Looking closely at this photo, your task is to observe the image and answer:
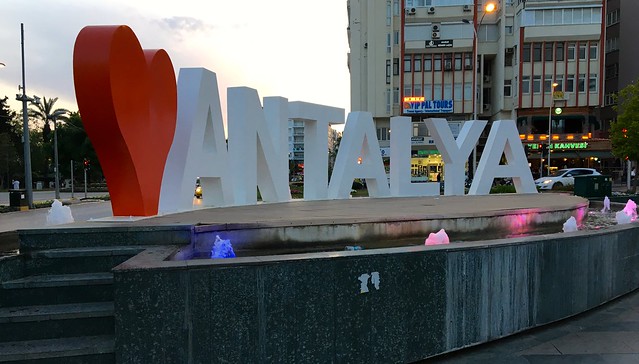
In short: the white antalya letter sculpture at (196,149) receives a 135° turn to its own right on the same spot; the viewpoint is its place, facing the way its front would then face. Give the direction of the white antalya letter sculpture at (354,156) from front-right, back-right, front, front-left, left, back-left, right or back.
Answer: back-right

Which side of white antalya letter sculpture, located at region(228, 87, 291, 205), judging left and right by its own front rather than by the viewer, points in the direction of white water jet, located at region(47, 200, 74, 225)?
right

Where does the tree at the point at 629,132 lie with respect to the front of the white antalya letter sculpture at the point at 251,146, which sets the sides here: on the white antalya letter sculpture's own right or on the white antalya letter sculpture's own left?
on the white antalya letter sculpture's own left

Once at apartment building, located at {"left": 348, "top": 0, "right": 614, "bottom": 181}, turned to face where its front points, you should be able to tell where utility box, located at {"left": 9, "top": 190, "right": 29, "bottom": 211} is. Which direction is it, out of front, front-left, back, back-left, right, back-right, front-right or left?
front-right

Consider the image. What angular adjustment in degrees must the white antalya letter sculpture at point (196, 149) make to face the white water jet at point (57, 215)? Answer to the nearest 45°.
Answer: approximately 90° to its right

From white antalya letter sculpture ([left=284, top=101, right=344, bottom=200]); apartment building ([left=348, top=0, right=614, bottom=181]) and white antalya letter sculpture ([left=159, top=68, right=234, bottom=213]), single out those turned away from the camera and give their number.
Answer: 0

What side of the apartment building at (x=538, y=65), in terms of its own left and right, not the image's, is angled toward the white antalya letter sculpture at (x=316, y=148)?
front

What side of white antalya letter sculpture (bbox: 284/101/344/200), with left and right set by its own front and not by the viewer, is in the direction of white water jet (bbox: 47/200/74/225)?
right

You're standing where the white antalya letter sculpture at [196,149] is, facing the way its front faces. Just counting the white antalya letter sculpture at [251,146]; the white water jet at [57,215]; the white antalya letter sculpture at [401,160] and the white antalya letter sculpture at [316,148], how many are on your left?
3

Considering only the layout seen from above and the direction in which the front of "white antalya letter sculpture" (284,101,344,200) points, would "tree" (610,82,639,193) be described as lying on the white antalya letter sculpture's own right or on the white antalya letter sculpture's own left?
on the white antalya letter sculpture's own left

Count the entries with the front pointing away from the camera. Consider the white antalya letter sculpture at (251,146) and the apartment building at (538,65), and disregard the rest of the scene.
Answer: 0

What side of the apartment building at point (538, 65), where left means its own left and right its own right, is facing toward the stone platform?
front

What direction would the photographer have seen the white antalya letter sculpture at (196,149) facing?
facing the viewer and to the right of the viewer

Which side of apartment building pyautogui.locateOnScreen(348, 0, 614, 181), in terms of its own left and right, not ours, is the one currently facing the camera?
front
